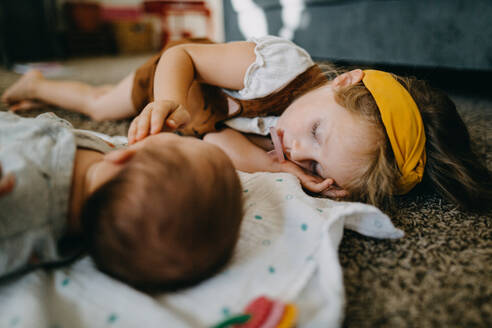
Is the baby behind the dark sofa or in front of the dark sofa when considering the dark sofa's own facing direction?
in front

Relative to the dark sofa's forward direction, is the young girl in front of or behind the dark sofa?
in front

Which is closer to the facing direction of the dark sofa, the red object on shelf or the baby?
the baby

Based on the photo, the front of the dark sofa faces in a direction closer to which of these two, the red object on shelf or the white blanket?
the white blanket

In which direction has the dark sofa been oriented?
toward the camera

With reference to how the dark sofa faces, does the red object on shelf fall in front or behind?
behind
